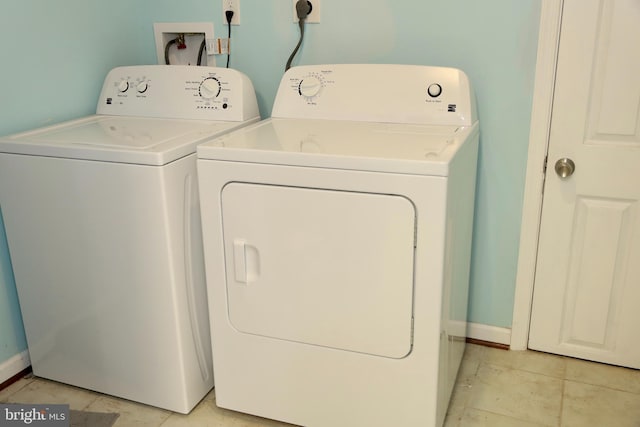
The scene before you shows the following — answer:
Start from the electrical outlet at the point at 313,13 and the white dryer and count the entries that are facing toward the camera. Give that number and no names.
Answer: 2

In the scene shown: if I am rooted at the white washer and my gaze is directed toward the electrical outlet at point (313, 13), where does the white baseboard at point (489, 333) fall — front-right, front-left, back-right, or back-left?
front-right

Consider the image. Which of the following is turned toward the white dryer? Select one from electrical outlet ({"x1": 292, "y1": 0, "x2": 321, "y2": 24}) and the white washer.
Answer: the electrical outlet

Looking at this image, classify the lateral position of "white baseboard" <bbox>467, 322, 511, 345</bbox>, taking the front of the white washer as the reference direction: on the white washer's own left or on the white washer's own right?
on the white washer's own left

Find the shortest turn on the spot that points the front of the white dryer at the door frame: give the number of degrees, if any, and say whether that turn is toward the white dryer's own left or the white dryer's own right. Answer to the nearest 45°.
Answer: approximately 135° to the white dryer's own left

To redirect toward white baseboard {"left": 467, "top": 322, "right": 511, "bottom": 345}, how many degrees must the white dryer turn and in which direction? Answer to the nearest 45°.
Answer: approximately 135° to its left

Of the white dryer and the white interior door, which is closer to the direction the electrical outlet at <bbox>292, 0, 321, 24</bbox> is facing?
the white dryer

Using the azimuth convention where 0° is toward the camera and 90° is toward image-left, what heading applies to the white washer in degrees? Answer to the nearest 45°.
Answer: approximately 45°

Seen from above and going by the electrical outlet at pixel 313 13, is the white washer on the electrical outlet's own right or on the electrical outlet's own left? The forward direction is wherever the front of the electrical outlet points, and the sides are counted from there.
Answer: on the electrical outlet's own right

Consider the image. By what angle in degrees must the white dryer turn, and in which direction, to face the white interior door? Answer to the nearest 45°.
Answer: approximately 135° to its left

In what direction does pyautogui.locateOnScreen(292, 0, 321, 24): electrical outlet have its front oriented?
toward the camera

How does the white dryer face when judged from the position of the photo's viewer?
facing the viewer

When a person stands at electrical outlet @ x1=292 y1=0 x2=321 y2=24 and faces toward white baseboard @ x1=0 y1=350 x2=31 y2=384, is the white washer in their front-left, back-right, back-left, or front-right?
front-left

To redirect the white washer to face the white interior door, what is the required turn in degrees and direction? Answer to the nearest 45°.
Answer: approximately 135° to its left

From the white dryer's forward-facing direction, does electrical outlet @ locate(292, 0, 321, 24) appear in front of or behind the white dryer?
behind

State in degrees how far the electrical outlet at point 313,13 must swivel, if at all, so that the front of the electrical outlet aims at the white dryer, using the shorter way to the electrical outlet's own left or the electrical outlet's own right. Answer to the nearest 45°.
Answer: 0° — it already faces it
